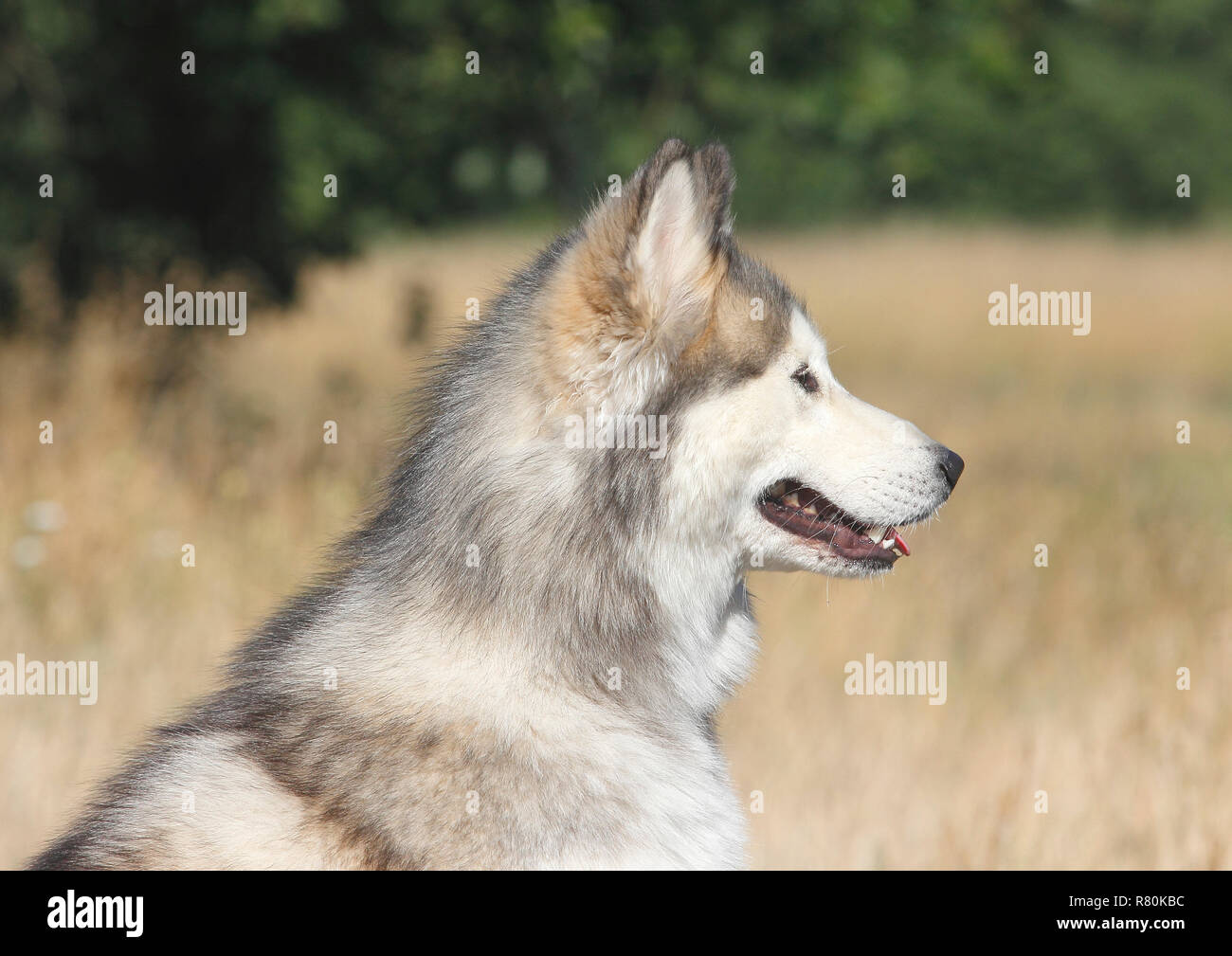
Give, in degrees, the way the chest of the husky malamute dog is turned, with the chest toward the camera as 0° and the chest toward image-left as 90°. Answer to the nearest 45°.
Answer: approximately 270°
